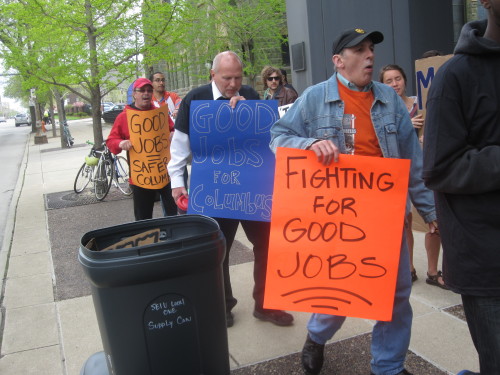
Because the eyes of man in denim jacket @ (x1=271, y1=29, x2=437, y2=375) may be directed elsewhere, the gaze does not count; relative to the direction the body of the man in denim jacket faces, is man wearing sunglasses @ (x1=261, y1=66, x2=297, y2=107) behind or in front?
behind
